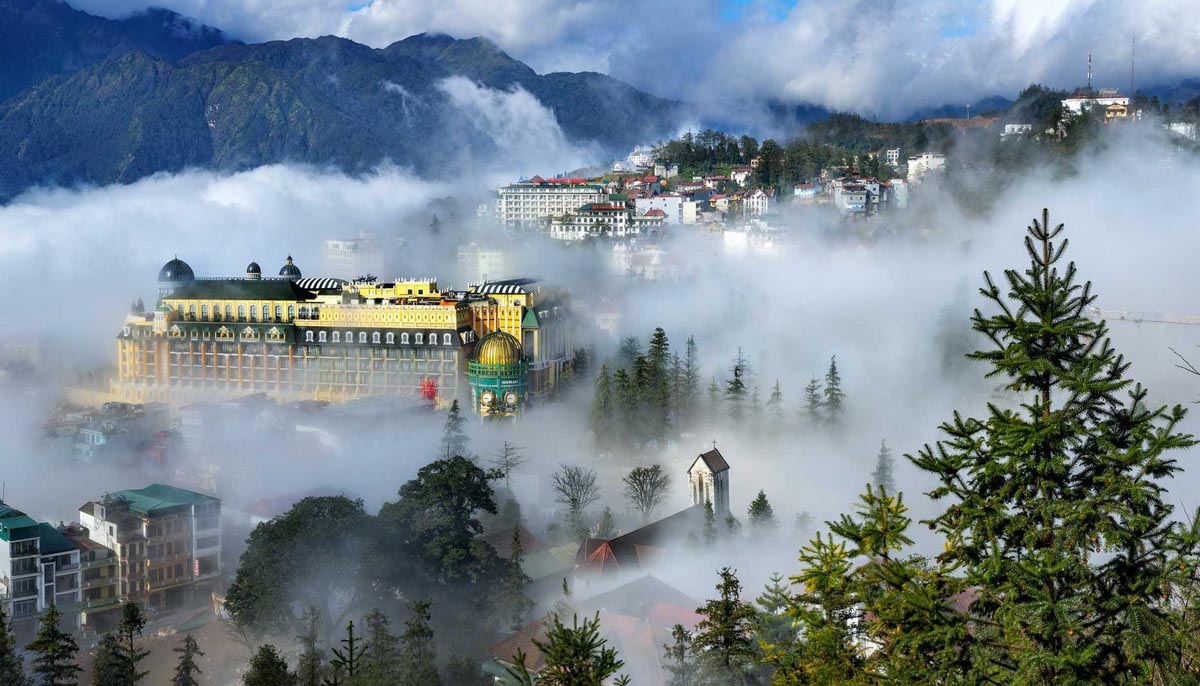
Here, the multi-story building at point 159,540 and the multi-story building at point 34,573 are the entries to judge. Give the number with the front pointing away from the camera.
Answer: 0

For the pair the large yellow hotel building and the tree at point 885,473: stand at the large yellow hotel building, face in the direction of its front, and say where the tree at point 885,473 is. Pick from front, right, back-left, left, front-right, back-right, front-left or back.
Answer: front-left

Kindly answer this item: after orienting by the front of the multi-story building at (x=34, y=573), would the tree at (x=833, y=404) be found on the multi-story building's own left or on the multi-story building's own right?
on the multi-story building's own left

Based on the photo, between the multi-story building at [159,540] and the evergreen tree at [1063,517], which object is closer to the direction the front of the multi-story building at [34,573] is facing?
the evergreen tree

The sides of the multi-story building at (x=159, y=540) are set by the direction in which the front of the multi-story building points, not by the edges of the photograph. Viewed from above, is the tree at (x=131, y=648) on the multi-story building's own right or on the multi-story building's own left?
on the multi-story building's own right

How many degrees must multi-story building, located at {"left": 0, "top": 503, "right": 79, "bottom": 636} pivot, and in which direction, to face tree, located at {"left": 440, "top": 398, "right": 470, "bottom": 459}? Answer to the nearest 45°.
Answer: approximately 90° to its left

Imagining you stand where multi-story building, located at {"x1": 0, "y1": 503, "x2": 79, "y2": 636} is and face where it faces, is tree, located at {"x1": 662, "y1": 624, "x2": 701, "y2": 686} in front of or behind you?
in front

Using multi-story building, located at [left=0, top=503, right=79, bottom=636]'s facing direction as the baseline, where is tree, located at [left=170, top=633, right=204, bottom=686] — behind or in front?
in front

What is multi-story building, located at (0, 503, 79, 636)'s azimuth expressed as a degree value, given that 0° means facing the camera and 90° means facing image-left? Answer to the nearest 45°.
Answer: approximately 315°

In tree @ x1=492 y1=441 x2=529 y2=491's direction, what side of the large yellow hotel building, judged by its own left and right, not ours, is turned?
front

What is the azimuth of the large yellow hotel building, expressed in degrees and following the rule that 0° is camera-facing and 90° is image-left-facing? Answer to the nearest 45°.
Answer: approximately 0°
